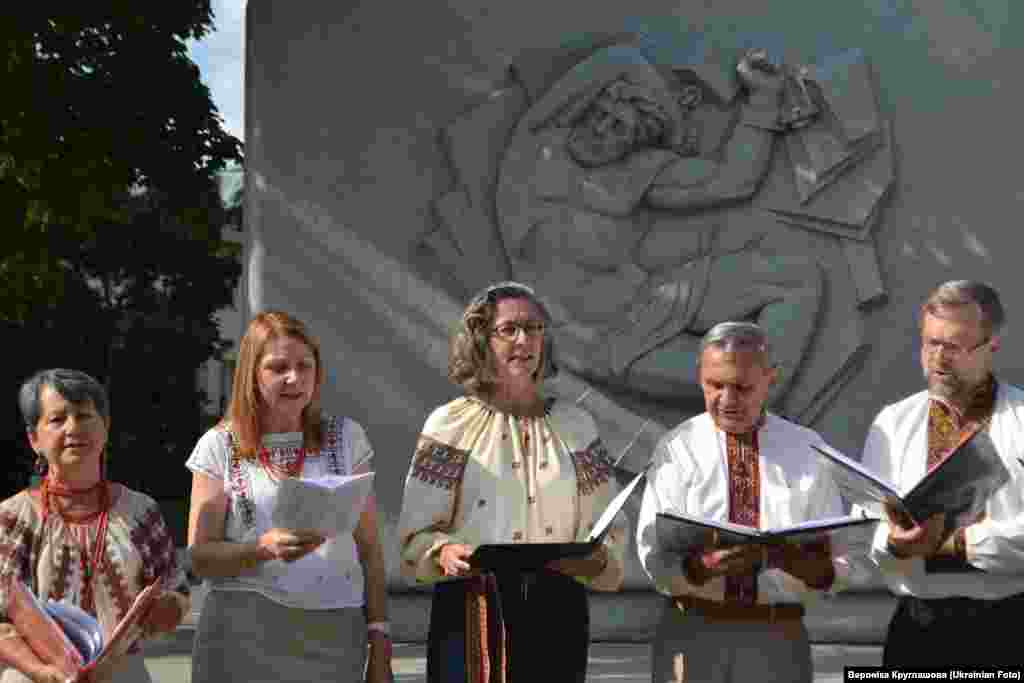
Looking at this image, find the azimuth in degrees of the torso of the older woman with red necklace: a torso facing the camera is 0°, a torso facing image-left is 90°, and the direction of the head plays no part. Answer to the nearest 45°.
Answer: approximately 0°

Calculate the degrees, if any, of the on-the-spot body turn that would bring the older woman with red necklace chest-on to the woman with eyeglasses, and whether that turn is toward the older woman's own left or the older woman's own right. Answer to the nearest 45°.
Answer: approximately 90° to the older woman's own left

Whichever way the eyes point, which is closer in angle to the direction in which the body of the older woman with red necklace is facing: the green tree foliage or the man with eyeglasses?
the man with eyeglasses

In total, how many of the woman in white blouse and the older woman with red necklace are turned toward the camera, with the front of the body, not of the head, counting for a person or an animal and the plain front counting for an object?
2

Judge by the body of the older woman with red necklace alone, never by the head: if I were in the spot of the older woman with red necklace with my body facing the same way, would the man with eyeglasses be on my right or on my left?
on my left

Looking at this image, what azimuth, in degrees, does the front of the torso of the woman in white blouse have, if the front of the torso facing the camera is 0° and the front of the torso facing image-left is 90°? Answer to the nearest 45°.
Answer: approximately 0°

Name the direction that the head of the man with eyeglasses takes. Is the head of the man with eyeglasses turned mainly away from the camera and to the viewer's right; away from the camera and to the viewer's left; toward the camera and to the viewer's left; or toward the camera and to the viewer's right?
toward the camera and to the viewer's left

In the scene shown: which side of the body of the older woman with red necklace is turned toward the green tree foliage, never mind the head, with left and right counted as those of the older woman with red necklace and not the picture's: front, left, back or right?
back

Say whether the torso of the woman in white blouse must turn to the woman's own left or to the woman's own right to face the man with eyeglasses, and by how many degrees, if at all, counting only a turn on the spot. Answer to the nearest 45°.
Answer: approximately 90° to the woman's own left
